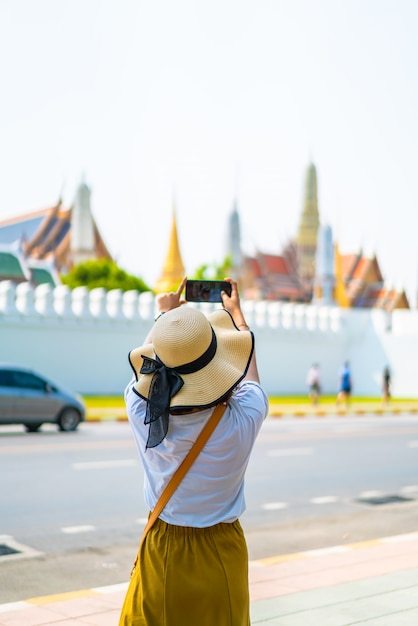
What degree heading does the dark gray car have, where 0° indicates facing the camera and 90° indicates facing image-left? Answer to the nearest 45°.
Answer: approximately 270°

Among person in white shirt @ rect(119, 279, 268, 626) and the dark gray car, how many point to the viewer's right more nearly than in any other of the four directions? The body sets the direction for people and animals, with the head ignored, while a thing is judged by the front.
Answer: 1

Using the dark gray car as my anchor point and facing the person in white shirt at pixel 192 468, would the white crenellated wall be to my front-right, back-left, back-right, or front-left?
back-left

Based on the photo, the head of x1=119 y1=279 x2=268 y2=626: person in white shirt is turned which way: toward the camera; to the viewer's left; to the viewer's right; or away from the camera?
away from the camera

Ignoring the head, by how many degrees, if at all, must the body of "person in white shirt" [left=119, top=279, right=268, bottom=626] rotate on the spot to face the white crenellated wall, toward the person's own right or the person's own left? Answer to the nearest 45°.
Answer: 0° — they already face it

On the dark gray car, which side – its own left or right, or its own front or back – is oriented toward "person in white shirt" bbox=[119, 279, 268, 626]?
right

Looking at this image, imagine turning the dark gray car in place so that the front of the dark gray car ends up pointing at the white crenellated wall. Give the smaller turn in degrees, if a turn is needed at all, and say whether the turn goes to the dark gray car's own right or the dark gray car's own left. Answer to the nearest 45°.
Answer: approximately 90° to the dark gray car's own left

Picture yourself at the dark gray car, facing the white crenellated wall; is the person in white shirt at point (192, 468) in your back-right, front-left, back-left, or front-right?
back-right

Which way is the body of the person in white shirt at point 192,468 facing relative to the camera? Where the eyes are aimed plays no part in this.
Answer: away from the camera

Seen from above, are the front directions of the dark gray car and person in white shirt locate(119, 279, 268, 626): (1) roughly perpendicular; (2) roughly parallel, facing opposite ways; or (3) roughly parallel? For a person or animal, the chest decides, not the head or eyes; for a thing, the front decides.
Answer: roughly perpendicular

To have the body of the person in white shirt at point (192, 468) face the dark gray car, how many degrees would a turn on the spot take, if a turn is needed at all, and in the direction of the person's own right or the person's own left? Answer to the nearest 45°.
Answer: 0° — they already face it
